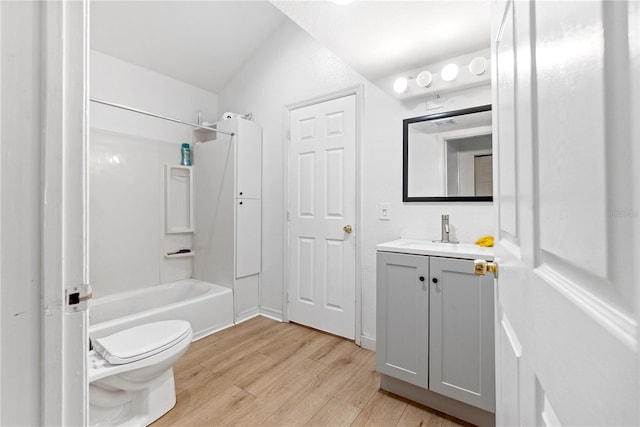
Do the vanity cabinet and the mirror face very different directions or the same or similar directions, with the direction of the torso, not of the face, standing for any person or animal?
same or similar directions

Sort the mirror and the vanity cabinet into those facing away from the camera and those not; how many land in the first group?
0

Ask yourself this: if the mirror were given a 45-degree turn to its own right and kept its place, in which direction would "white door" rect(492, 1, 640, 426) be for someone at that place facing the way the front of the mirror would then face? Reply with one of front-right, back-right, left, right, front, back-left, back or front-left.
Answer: left

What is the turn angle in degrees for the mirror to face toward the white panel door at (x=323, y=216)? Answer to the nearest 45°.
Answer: approximately 45° to its right

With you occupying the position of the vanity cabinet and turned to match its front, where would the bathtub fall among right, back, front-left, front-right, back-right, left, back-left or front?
front-right

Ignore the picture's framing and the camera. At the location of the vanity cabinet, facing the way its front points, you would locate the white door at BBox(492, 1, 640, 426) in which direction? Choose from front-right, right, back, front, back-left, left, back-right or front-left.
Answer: front-left

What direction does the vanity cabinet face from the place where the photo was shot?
facing the viewer and to the left of the viewer

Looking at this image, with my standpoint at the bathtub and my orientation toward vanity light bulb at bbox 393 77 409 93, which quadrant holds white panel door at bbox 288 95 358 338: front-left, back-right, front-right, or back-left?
front-left
